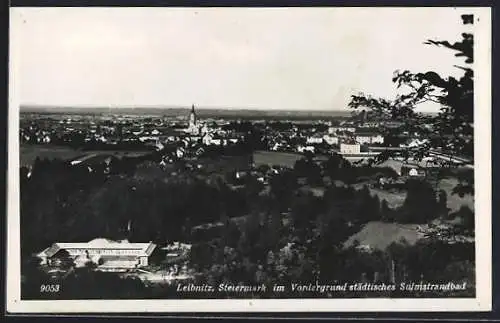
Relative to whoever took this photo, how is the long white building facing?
facing the viewer
